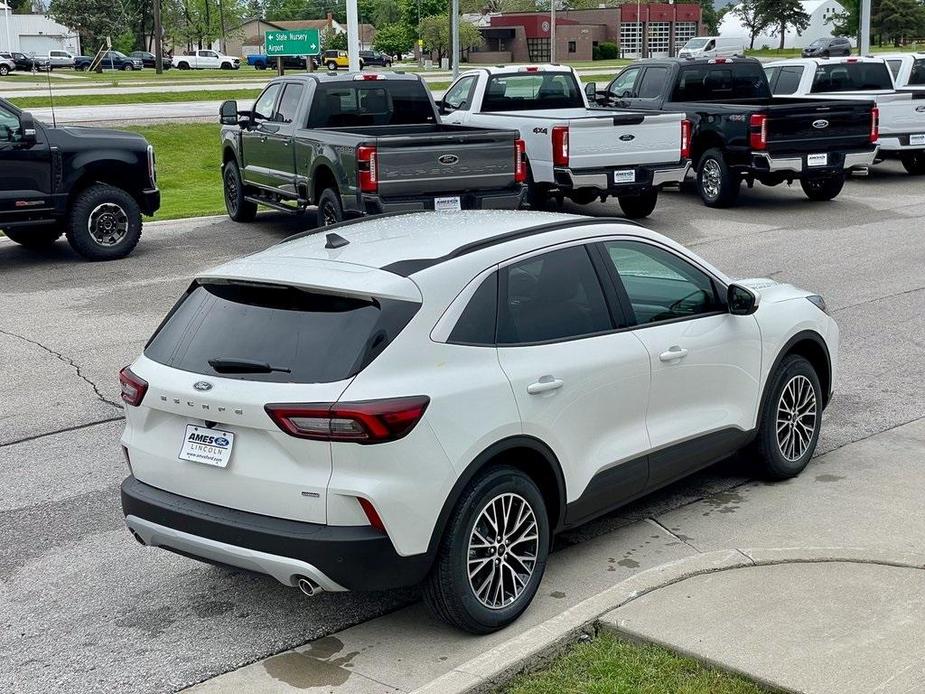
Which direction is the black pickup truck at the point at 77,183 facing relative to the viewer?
to the viewer's right

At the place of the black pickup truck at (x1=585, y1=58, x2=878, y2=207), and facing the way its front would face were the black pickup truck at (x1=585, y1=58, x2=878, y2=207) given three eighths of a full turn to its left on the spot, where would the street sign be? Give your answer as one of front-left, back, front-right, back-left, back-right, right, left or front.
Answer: back-right

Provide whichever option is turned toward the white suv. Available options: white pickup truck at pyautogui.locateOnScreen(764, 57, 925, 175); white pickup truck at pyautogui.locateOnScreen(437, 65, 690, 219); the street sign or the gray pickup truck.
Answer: the street sign

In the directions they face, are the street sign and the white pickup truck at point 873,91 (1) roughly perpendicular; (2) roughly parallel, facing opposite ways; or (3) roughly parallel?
roughly parallel, facing opposite ways

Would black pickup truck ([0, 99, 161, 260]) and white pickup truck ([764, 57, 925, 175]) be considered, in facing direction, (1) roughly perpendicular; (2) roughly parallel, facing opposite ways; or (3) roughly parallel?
roughly perpendicular

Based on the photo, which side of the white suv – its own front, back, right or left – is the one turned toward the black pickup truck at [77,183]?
left

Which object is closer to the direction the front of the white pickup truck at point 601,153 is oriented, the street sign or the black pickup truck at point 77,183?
the street sign

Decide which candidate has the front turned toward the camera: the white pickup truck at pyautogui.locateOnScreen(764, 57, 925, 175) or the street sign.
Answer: the street sign

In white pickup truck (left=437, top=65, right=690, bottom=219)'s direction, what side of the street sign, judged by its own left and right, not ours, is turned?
front

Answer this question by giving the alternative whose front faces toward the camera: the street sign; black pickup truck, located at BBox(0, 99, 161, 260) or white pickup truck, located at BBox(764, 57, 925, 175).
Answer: the street sign

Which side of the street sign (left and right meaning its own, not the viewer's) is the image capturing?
front

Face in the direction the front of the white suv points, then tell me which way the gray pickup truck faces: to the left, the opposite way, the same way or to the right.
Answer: to the left

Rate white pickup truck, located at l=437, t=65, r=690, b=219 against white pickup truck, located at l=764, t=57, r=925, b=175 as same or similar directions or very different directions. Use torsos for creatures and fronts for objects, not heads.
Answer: same or similar directions

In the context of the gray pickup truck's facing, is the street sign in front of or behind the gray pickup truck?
in front

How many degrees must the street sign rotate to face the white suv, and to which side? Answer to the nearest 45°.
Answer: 0° — it already faces it

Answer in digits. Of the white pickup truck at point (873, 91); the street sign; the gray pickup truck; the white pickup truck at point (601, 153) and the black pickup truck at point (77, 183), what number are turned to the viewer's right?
1

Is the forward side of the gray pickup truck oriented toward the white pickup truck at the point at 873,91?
no

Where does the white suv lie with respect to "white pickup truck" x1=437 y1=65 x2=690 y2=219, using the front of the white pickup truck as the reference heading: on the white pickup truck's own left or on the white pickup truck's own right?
on the white pickup truck's own left

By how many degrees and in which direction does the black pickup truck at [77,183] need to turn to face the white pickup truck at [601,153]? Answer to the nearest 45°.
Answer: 0° — it already faces it

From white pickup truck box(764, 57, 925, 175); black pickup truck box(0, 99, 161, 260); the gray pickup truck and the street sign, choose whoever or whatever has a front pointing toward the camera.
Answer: the street sign
